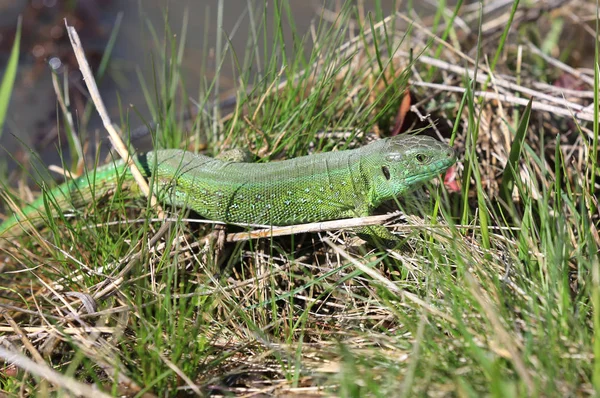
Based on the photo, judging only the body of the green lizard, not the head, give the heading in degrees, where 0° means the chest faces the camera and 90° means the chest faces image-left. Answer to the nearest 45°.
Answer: approximately 270°

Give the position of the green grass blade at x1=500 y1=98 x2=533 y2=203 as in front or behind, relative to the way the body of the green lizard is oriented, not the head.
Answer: in front
